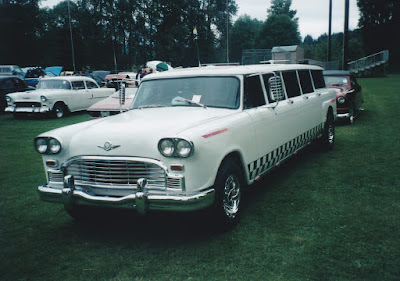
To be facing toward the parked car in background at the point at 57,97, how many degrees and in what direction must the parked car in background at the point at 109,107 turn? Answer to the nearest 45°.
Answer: approximately 90° to its right

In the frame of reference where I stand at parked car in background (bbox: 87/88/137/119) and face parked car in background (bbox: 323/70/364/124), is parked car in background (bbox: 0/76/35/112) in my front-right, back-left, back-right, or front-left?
back-left

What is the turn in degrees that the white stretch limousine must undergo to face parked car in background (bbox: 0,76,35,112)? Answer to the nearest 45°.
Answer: approximately 90° to its right

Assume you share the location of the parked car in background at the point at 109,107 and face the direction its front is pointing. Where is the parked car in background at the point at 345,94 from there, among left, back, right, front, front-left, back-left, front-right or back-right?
back-left

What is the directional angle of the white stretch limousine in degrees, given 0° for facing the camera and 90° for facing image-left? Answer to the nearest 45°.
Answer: approximately 45°

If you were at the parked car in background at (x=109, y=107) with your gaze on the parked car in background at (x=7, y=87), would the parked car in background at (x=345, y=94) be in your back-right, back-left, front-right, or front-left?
back-right

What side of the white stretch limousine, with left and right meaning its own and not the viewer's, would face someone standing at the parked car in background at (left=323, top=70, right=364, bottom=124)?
back

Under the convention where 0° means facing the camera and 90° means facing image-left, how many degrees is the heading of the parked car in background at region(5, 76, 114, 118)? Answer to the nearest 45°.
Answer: approximately 45°

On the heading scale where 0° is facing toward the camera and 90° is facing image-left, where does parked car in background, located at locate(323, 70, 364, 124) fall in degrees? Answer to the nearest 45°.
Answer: approximately 45°

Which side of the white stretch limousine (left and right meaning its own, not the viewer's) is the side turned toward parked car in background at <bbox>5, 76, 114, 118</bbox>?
right

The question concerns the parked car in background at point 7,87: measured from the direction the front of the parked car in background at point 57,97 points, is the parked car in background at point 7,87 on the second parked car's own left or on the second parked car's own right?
on the second parked car's own right
